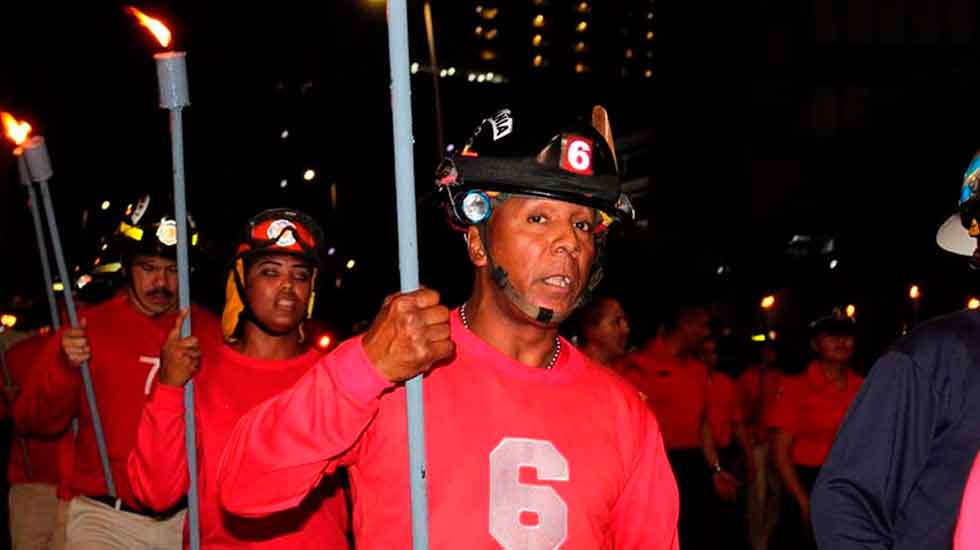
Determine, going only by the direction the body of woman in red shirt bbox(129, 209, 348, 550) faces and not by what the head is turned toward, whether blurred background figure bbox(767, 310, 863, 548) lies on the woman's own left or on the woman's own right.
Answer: on the woman's own left

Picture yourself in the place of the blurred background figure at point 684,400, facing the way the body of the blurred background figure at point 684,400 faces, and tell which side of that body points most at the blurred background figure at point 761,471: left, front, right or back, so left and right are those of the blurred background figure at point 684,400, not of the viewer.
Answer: left

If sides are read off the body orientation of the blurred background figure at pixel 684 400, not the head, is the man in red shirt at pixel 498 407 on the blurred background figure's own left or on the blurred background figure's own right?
on the blurred background figure's own right

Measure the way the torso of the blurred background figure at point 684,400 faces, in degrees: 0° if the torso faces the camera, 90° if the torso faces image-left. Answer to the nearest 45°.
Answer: approximately 315°

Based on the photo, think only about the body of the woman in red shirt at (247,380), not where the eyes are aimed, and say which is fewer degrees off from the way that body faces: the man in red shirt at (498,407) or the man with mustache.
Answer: the man in red shirt

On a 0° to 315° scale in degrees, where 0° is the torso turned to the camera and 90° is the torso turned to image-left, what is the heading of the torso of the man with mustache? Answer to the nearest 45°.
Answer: approximately 315°

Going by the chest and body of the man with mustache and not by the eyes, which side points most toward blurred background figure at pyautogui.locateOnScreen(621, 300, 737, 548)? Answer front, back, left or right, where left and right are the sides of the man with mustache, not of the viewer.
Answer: left
